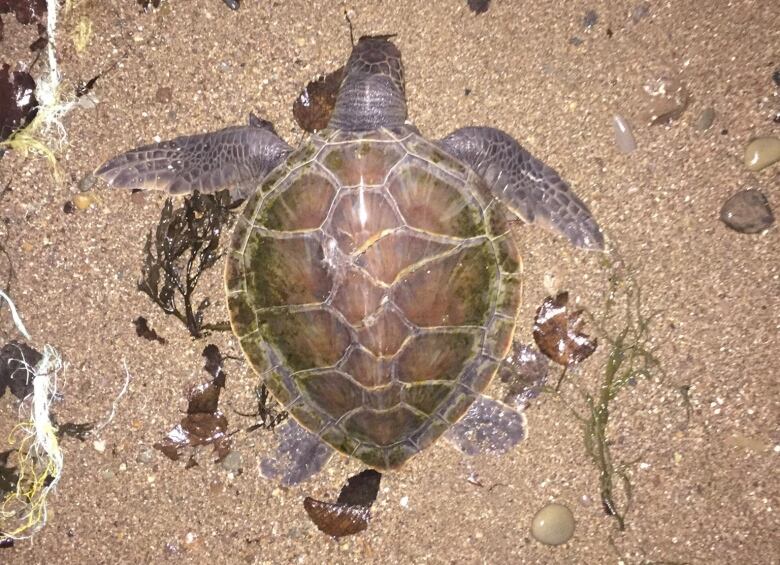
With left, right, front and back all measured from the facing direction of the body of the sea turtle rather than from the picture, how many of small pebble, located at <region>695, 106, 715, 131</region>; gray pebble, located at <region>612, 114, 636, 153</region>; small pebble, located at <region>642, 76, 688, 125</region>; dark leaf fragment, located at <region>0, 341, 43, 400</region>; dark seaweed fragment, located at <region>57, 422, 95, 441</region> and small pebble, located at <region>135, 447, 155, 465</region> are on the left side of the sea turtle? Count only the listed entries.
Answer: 3

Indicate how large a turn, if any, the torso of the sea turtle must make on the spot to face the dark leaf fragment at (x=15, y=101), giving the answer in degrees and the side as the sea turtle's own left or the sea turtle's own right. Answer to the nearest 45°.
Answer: approximately 45° to the sea turtle's own left

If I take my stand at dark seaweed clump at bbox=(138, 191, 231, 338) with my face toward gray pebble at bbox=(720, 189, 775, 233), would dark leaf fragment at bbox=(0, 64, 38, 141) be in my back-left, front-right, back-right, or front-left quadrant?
back-left

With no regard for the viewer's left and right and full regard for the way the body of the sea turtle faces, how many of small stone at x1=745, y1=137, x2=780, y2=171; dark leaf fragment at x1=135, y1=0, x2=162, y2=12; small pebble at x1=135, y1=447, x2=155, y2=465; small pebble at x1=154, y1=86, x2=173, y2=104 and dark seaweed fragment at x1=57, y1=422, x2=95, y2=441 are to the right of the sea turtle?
1

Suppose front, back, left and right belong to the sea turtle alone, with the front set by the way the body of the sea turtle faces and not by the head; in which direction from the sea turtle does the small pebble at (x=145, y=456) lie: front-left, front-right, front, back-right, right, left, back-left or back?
left

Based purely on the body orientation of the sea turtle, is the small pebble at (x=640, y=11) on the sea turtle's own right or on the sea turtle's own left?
on the sea turtle's own right

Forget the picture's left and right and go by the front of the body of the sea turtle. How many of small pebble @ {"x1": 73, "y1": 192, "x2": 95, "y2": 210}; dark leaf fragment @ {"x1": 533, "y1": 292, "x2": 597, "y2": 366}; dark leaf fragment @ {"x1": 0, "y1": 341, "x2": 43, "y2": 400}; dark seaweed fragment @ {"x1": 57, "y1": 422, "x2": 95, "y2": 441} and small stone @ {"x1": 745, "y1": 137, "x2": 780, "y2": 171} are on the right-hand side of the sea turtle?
2

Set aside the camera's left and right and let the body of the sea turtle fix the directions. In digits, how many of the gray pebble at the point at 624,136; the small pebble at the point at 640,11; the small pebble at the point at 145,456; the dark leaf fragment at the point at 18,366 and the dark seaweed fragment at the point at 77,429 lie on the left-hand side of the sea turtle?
3

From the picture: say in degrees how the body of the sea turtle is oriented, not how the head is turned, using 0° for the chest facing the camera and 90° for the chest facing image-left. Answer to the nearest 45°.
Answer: approximately 180°

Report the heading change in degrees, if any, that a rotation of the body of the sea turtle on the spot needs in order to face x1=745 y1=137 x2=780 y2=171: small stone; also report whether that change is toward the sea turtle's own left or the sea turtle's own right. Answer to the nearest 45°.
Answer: approximately 90° to the sea turtle's own right

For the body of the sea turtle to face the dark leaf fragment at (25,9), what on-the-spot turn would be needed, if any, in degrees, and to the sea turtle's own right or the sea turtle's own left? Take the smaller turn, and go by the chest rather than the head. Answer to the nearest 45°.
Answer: approximately 45° to the sea turtle's own left

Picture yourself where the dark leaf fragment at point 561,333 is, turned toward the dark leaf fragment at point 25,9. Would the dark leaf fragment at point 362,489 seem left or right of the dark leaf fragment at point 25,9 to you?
left

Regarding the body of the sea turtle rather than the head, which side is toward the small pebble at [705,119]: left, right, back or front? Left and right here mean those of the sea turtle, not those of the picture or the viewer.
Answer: right

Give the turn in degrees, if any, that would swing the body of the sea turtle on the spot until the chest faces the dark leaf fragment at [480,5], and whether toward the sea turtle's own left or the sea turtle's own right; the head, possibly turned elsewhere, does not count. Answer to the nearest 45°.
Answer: approximately 45° to the sea turtle's own right

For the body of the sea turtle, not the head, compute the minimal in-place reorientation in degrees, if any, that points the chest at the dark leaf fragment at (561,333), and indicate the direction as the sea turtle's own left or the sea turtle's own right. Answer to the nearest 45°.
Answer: approximately 90° to the sea turtle's own right

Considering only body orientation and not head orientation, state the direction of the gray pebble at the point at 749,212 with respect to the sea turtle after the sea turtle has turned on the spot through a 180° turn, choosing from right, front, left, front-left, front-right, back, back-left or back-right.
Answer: left

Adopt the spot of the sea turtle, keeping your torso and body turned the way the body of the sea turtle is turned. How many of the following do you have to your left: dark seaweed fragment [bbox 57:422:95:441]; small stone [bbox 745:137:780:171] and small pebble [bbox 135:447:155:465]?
2
